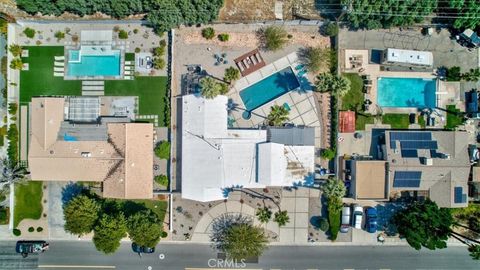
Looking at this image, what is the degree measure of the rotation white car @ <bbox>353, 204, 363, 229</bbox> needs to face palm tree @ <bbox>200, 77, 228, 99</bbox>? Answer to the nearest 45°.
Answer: approximately 90° to its left

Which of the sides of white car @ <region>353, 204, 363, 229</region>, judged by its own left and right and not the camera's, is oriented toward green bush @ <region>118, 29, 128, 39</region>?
left

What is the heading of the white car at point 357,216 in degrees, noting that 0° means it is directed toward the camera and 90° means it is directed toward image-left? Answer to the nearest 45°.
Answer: approximately 180°

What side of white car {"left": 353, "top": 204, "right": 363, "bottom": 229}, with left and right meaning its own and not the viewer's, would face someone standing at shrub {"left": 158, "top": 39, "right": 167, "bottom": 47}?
left

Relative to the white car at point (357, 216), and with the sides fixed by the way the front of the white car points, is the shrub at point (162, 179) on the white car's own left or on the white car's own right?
on the white car's own left
